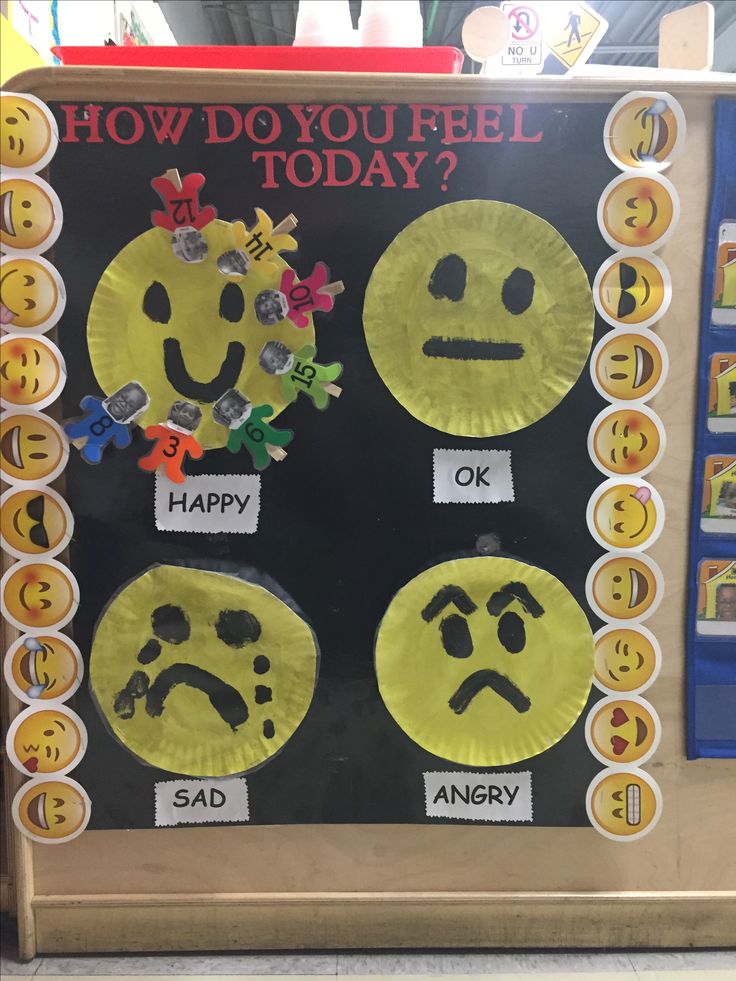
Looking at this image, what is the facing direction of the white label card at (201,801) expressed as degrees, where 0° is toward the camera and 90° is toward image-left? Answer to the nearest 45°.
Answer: approximately 0°

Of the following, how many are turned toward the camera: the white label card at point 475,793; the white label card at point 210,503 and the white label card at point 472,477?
3

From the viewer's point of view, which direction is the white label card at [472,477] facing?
toward the camera

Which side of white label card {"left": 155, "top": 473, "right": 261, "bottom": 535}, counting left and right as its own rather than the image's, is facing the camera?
front

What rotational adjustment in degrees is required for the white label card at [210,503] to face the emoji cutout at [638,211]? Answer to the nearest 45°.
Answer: approximately 90° to its left

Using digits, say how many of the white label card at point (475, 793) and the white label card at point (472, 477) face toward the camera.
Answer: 2

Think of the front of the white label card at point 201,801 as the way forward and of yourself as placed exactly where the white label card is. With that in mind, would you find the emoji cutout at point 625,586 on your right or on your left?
on your left

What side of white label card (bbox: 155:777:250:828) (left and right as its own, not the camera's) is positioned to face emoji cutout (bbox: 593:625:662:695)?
left

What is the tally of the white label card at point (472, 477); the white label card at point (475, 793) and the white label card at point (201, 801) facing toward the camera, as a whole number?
3
